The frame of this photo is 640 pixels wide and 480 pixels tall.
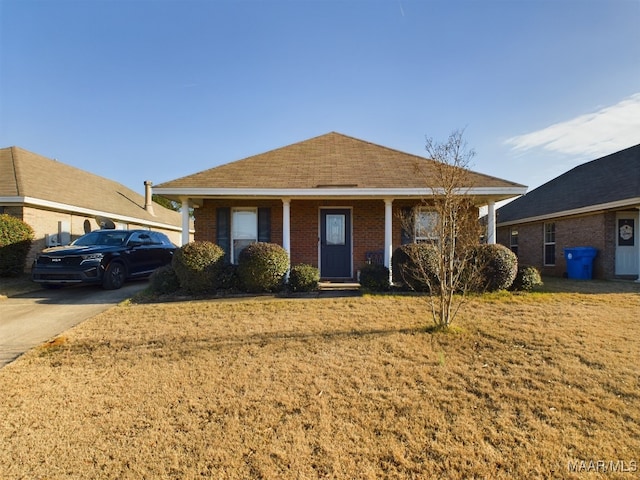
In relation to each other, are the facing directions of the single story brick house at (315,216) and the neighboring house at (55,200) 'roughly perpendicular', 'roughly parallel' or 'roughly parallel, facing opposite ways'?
roughly parallel

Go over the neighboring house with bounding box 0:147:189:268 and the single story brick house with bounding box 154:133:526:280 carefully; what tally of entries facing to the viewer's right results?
0

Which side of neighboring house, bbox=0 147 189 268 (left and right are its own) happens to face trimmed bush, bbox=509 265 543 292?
left

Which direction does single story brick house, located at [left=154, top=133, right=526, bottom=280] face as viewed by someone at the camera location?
facing the viewer

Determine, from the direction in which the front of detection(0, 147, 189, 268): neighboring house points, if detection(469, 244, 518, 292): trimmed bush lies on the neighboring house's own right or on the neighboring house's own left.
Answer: on the neighboring house's own left

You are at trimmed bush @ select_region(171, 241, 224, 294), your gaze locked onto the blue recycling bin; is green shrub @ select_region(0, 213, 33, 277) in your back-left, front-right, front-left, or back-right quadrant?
back-left

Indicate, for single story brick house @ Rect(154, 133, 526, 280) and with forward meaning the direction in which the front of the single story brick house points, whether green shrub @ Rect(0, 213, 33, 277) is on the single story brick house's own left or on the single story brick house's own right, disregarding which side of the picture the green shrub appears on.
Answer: on the single story brick house's own right

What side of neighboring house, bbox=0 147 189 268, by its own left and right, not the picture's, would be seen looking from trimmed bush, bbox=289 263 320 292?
left

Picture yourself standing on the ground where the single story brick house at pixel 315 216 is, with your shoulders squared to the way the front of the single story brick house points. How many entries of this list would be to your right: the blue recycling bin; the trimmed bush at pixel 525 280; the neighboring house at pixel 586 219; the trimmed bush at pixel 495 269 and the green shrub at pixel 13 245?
1

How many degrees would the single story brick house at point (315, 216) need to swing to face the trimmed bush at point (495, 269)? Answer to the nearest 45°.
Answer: approximately 45° to its left

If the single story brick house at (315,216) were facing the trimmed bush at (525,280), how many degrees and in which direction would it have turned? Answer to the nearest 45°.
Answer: approximately 90° to its left

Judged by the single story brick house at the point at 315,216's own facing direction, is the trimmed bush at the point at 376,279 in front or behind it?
in front

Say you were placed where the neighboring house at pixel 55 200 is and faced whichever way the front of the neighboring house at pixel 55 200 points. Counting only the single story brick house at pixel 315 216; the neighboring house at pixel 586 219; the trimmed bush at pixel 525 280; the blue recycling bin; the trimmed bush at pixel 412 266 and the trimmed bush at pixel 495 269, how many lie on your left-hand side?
6

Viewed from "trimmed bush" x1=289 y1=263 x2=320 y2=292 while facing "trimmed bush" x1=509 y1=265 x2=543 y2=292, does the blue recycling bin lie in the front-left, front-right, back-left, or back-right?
front-left

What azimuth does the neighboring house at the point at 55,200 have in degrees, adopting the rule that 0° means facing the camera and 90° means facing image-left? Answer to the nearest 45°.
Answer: approximately 45°

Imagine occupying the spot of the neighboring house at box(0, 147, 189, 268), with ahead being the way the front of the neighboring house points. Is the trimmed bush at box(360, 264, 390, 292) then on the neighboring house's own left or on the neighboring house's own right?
on the neighboring house's own left

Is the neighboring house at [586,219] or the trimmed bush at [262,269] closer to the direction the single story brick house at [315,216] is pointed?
the trimmed bush
